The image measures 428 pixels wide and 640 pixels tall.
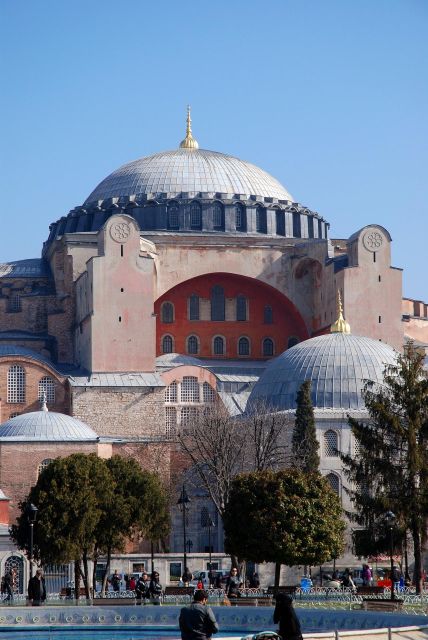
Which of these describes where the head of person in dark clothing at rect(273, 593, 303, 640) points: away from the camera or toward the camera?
away from the camera
